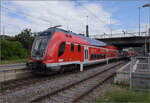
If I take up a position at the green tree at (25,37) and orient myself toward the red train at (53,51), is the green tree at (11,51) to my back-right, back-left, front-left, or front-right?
front-right

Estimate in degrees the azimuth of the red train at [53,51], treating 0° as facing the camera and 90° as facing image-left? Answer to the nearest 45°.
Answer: approximately 45°

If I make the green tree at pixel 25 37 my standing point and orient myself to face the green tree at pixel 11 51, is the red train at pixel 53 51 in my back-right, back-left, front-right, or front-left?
front-left

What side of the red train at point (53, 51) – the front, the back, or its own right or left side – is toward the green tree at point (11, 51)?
right

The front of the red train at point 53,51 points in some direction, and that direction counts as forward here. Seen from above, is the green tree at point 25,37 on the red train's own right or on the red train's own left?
on the red train's own right
